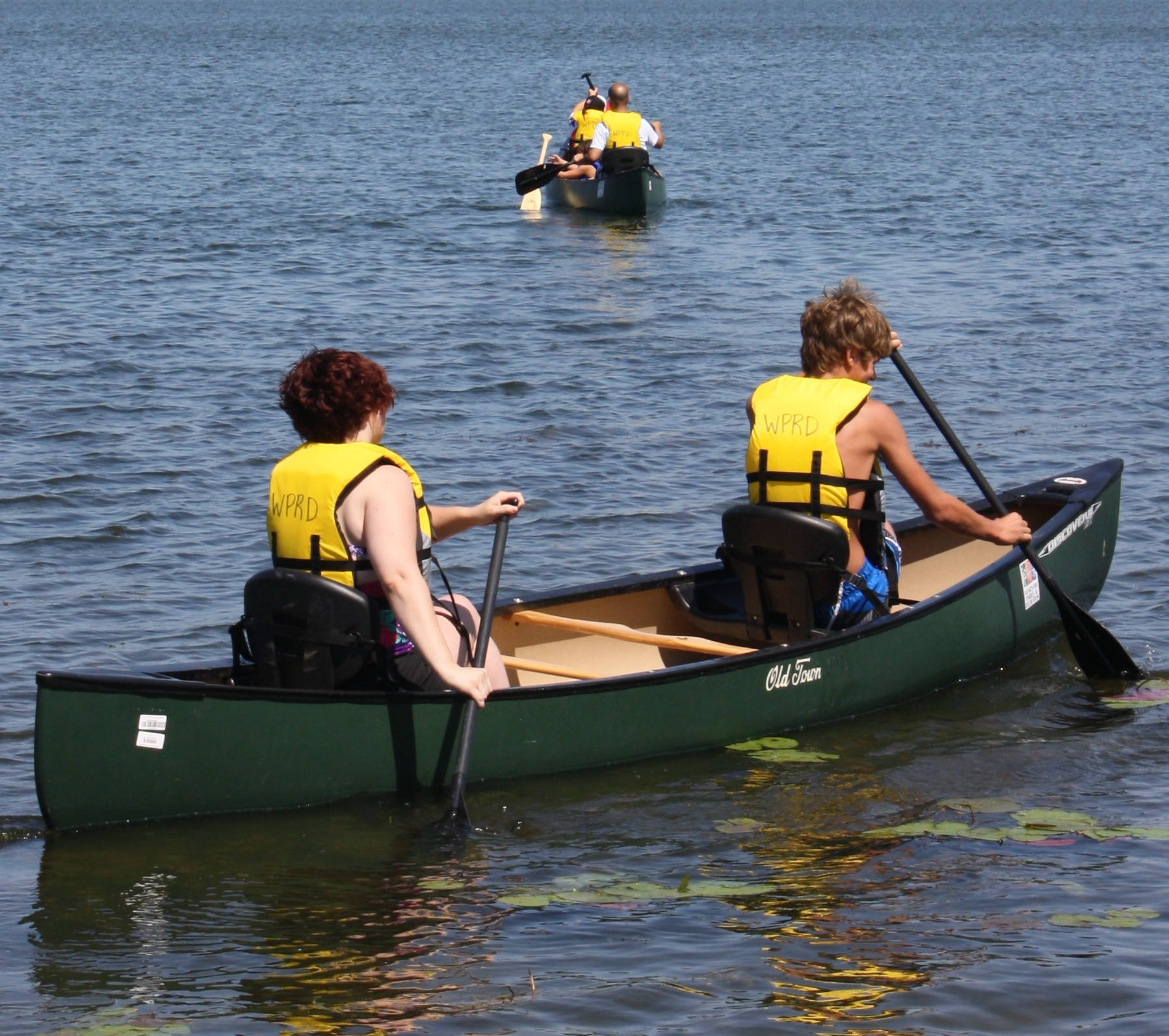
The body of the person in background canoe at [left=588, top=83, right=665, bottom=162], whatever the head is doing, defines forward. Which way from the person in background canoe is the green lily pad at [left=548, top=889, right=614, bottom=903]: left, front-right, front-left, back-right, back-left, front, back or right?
back

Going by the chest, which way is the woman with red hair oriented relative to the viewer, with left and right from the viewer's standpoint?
facing away from the viewer and to the right of the viewer

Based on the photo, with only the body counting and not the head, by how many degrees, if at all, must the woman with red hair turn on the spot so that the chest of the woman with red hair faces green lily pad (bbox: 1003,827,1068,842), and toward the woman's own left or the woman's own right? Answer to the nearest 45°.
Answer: approximately 45° to the woman's own right

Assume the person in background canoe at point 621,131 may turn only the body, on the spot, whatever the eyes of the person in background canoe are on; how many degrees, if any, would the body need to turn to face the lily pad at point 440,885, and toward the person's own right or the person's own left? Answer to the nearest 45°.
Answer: approximately 180°

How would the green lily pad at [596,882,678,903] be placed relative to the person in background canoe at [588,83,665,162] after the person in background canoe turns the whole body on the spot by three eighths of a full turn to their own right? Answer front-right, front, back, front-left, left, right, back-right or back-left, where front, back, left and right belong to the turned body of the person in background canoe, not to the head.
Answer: front-right

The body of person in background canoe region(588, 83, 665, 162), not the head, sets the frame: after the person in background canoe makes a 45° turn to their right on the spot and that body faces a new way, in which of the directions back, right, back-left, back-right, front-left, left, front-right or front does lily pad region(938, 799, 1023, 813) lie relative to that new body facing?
back-right

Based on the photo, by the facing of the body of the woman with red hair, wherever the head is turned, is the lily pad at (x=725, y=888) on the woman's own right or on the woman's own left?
on the woman's own right

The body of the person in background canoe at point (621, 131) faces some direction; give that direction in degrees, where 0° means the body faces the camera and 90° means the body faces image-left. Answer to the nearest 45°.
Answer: approximately 180°

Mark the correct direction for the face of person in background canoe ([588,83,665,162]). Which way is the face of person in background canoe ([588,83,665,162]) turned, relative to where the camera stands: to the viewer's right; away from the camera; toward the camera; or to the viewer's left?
away from the camera

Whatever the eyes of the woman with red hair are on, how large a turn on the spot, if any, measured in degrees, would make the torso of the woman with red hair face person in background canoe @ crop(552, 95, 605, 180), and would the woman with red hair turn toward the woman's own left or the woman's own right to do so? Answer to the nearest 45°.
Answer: approximately 45° to the woman's own left

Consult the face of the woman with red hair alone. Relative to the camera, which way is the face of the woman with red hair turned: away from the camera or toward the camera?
away from the camera

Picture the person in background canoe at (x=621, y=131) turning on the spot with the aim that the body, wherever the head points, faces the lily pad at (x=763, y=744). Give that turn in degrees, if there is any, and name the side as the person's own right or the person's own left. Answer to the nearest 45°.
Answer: approximately 180°

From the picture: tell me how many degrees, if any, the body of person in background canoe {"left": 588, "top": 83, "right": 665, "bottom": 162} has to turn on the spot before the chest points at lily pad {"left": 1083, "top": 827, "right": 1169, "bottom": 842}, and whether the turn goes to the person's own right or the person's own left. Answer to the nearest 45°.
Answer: approximately 180°
